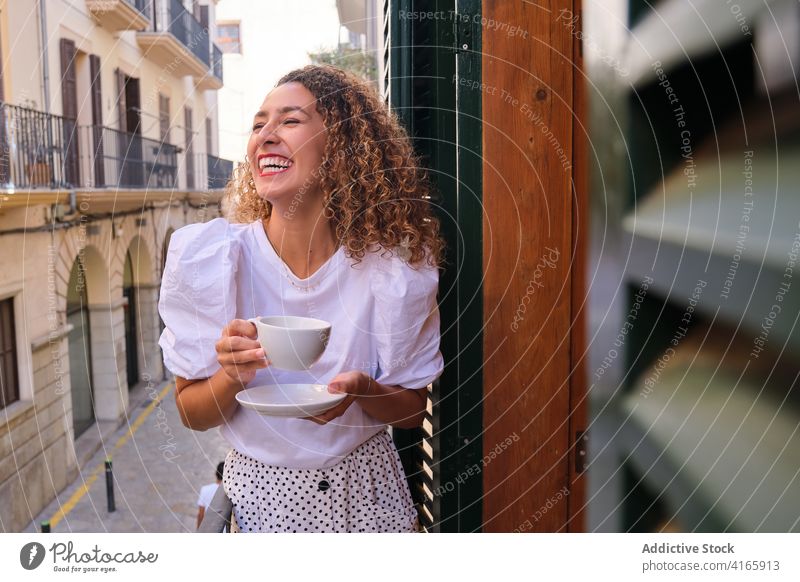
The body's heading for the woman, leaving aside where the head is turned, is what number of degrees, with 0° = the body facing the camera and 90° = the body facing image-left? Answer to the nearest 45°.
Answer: approximately 0°
